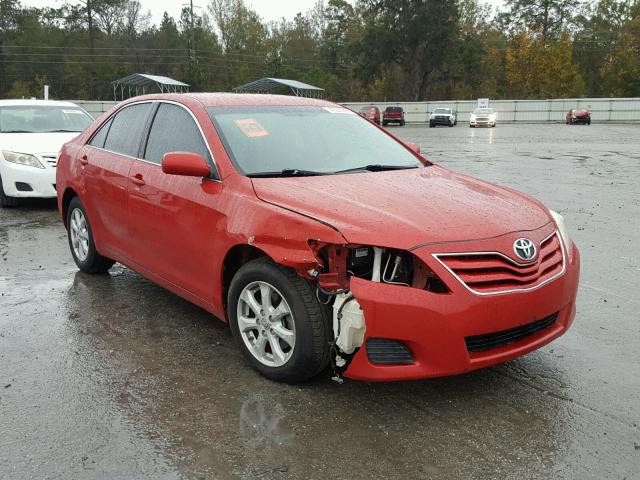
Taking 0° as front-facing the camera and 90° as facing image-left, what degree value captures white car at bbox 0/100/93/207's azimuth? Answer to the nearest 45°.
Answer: approximately 315°

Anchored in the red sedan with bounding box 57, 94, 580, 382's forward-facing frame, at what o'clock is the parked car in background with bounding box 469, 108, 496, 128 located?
The parked car in background is roughly at 8 o'clock from the red sedan.

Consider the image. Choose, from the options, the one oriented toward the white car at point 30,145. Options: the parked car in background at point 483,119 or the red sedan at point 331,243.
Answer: the parked car in background

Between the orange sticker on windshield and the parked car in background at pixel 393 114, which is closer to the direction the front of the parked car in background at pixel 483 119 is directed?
the orange sticker on windshield

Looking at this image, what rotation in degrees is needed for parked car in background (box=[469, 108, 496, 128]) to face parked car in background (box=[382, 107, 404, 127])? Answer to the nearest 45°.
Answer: approximately 135° to its right

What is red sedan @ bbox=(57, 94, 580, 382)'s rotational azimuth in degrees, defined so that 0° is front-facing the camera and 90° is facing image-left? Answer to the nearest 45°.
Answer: approximately 315°

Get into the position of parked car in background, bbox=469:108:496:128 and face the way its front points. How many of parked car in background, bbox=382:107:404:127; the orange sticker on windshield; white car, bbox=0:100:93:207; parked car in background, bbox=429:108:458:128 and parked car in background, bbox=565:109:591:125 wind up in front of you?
2

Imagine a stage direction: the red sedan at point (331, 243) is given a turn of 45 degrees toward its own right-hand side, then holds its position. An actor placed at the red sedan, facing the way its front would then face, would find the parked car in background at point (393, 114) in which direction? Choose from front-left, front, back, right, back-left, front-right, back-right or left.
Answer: back

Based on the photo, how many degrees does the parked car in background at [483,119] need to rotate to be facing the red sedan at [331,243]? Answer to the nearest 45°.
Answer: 0° — it already faces it

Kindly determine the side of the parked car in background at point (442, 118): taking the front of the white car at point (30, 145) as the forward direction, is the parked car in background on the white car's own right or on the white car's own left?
on the white car's own left

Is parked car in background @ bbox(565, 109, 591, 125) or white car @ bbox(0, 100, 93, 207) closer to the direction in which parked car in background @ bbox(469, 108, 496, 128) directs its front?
the white car

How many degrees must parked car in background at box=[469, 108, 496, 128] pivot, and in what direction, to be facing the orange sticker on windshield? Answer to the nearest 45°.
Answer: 0° — it already faces it
